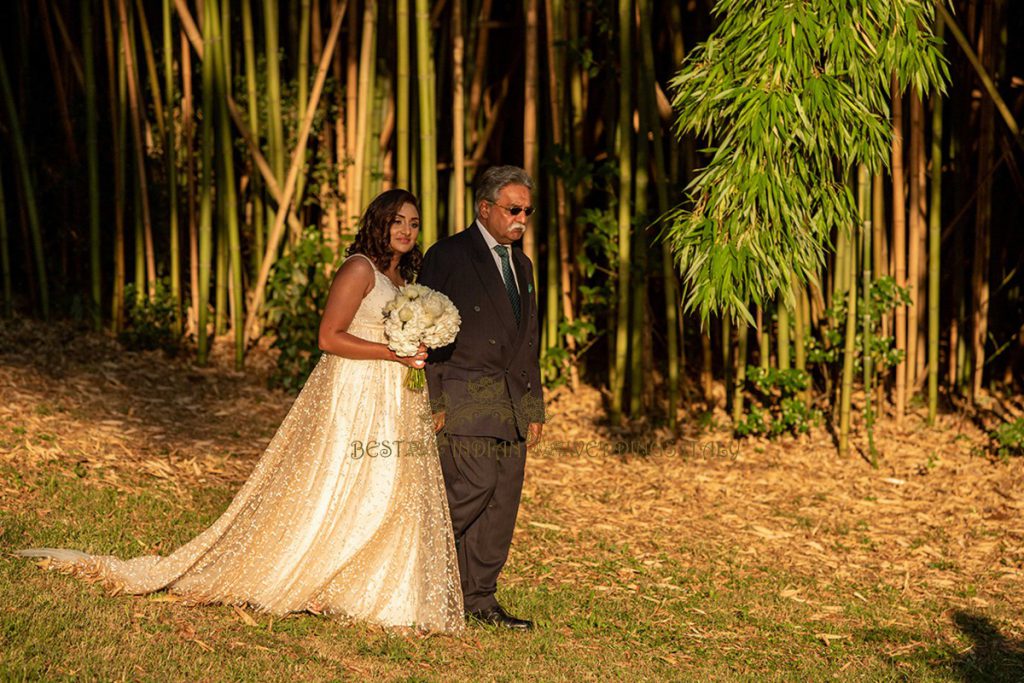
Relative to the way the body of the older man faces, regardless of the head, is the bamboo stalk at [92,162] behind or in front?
behind

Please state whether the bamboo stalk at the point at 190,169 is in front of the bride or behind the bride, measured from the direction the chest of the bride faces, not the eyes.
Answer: behind

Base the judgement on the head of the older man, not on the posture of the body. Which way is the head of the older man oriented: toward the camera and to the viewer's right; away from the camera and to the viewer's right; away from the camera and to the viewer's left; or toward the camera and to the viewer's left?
toward the camera and to the viewer's right

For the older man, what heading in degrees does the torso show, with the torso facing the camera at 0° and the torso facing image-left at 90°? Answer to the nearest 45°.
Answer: approximately 315°

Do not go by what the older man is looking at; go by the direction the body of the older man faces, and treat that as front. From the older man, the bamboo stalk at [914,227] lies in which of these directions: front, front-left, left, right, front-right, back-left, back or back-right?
left

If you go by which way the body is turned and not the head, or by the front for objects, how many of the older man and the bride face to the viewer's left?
0

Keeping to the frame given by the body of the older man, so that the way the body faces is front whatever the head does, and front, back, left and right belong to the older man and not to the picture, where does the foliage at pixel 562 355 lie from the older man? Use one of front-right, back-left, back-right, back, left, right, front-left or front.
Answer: back-left

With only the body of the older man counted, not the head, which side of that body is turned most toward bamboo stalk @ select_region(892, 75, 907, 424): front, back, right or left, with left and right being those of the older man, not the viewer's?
left

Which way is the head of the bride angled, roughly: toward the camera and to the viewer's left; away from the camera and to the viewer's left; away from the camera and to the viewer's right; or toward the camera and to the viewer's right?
toward the camera and to the viewer's right

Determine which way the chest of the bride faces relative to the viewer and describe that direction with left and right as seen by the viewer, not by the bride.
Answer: facing the viewer and to the right of the viewer

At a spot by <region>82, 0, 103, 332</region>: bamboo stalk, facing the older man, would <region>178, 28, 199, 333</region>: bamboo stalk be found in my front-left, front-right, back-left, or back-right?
front-left

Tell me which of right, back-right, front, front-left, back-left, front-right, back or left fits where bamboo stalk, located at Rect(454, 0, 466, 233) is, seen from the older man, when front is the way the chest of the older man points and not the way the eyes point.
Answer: back-left

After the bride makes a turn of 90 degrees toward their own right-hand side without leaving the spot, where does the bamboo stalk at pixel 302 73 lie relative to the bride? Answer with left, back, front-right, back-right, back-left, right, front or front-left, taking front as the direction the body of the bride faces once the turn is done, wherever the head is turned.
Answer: back-right

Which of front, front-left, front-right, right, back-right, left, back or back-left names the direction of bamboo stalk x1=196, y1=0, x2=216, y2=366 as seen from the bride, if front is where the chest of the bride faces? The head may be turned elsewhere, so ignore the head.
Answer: back-left

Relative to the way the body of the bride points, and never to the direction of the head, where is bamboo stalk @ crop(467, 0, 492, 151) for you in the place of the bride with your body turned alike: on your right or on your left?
on your left
